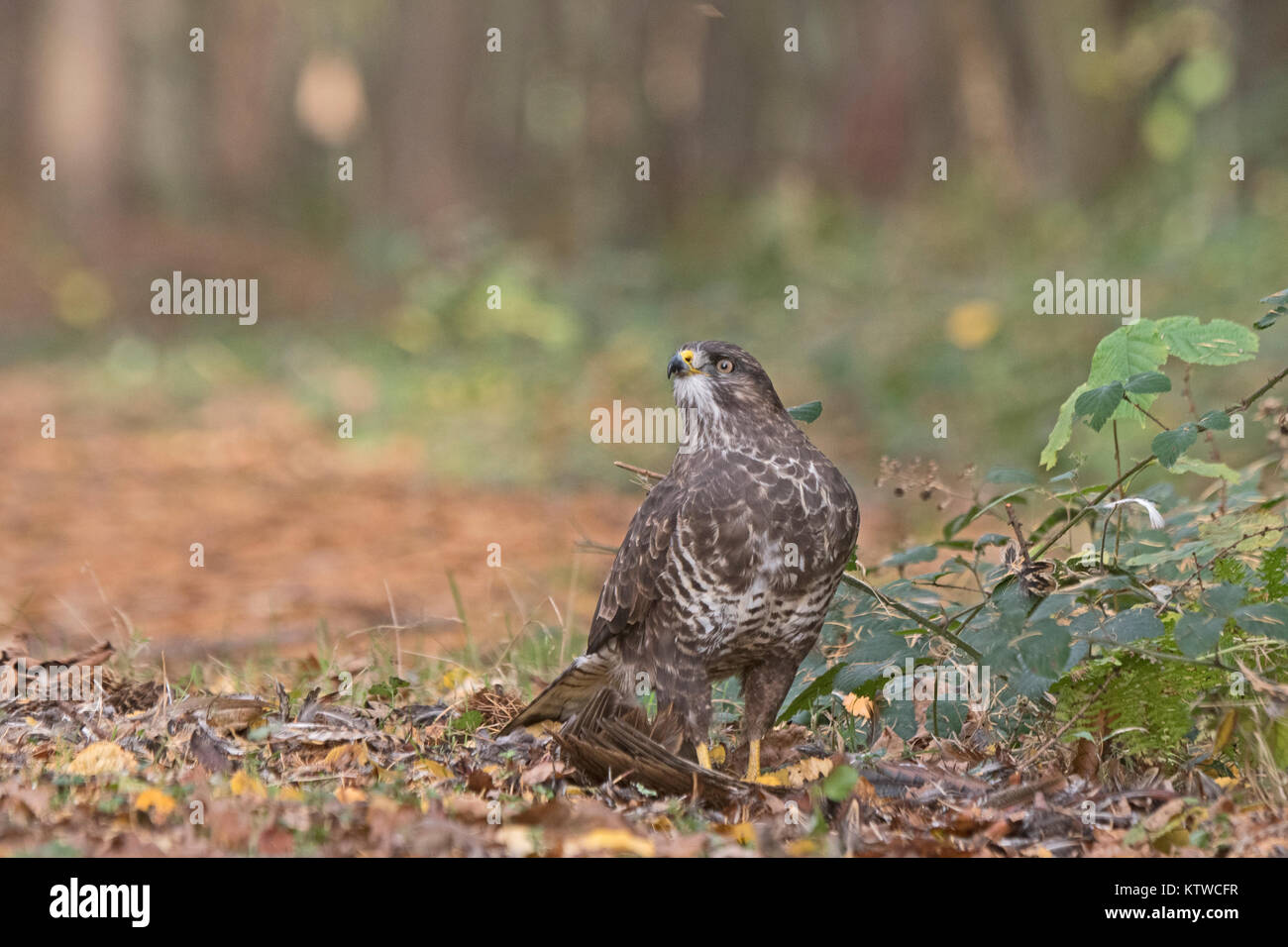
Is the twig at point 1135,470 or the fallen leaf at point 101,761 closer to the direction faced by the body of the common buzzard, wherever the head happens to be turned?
the twig

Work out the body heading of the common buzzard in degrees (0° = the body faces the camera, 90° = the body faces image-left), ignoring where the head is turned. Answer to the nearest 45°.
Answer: approximately 315°

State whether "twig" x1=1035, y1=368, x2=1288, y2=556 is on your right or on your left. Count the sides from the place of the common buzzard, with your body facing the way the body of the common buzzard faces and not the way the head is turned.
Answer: on your left

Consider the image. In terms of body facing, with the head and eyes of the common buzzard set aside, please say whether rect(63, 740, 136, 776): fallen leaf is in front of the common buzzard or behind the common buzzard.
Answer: behind
